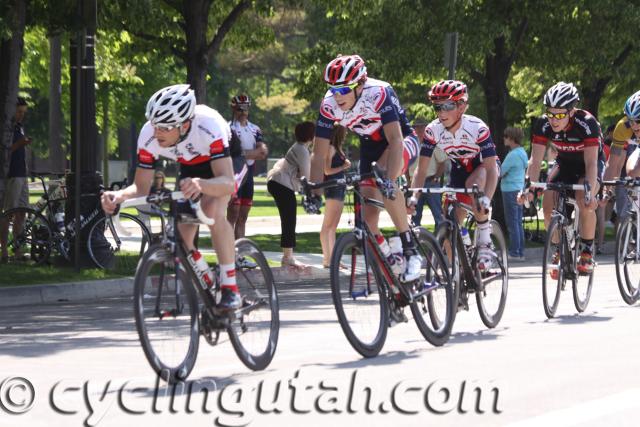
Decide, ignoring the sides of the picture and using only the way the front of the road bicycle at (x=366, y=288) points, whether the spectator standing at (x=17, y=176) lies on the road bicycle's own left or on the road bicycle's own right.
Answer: on the road bicycle's own right

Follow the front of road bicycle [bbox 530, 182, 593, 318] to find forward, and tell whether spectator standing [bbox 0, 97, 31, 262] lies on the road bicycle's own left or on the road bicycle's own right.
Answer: on the road bicycle's own right

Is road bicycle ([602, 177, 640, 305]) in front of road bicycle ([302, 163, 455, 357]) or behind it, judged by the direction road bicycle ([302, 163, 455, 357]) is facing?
behind

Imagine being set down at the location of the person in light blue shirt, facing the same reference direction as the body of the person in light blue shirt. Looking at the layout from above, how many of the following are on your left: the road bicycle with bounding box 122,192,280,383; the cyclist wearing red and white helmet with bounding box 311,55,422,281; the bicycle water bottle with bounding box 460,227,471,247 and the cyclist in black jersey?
4

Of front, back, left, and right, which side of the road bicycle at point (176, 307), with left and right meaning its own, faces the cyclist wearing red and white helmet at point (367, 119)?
back

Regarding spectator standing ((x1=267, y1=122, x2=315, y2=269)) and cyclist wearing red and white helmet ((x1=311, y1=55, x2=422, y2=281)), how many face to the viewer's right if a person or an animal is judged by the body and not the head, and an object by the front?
1

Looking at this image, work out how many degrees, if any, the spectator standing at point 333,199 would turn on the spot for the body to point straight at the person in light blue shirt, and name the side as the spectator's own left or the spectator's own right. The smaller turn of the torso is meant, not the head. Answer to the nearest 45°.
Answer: approximately 45° to the spectator's own left

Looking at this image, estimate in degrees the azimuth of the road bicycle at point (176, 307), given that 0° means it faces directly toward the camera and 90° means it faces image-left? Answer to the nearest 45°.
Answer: approximately 45°

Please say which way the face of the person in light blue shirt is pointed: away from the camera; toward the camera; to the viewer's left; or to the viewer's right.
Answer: to the viewer's left
